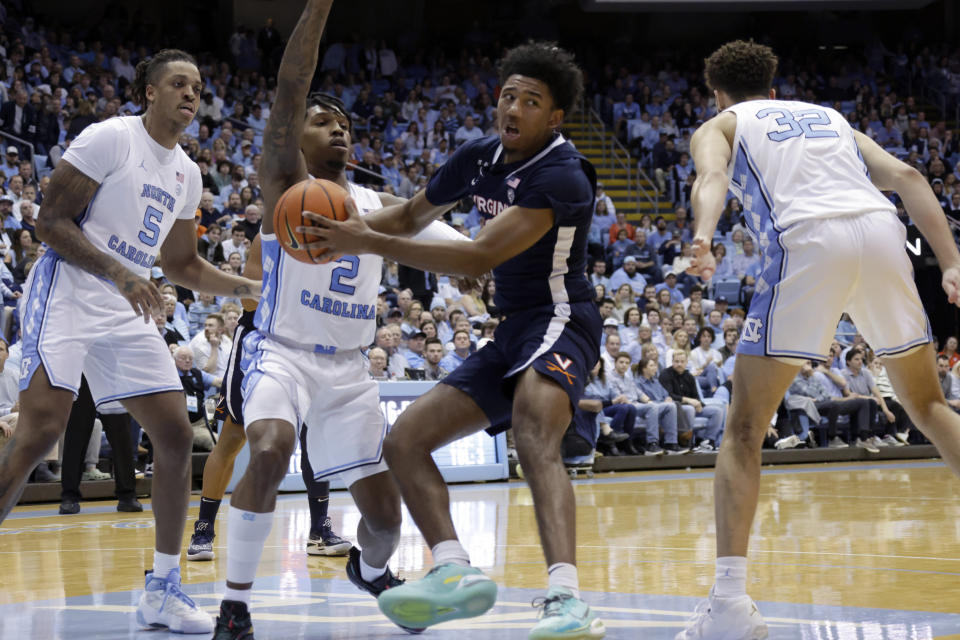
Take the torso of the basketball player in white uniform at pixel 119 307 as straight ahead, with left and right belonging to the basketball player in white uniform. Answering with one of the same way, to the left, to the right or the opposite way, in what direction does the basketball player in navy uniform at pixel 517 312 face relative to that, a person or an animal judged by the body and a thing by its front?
to the right

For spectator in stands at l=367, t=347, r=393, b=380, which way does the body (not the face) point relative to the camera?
toward the camera

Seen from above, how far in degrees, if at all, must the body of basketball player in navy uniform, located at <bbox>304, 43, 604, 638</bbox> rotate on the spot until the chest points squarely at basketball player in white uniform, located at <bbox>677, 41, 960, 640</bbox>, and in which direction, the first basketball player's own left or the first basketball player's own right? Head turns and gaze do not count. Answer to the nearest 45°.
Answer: approximately 135° to the first basketball player's own left

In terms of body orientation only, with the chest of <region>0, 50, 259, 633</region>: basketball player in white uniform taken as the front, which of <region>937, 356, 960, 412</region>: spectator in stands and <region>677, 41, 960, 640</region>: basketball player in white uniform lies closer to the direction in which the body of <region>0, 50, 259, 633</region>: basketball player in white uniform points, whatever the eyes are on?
the basketball player in white uniform

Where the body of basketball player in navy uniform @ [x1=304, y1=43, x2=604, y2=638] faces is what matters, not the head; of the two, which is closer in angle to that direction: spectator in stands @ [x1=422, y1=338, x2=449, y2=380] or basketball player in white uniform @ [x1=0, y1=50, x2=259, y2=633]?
the basketball player in white uniform

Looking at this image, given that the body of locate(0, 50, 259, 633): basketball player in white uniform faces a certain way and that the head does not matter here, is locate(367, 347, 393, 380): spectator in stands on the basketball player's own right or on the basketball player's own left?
on the basketball player's own left

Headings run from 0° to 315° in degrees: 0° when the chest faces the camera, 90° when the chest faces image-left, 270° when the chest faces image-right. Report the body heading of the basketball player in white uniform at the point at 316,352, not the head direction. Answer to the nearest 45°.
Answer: approximately 315°

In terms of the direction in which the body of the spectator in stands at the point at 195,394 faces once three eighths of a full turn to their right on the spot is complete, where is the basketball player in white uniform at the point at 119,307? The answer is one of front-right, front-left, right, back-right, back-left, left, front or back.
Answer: back-left

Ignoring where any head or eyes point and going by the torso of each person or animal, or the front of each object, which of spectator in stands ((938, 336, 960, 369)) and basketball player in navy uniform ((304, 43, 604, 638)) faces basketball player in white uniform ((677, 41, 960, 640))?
the spectator in stands

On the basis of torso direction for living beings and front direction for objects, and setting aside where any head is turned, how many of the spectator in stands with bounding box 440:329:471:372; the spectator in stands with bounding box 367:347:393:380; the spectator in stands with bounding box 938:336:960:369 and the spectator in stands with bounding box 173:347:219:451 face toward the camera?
4

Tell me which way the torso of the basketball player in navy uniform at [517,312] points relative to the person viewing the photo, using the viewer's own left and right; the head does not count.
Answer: facing the viewer and to the left of the viewer

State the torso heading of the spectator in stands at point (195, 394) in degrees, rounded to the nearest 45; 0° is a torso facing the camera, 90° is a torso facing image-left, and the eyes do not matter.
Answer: approximately 0°

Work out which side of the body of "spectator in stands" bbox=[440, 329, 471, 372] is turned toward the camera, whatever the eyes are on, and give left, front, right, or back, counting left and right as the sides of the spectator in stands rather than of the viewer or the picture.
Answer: front

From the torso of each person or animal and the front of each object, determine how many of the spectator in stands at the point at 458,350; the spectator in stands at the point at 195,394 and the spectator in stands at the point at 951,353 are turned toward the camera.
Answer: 3

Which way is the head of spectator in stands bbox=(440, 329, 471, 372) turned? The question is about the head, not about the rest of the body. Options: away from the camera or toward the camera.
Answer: toward the camera

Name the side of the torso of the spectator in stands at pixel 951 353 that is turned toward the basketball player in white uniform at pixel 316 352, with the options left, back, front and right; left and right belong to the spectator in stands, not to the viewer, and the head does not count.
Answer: front

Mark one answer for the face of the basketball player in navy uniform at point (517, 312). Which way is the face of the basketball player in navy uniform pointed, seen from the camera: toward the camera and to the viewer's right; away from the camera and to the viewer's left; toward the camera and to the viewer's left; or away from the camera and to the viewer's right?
toward the camera and to the viewer's left

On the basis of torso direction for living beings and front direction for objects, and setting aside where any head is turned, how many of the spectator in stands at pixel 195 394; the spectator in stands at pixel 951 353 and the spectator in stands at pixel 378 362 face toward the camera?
3

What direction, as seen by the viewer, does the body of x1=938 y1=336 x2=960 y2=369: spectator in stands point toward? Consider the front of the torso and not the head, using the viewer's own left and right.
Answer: facing the viewer

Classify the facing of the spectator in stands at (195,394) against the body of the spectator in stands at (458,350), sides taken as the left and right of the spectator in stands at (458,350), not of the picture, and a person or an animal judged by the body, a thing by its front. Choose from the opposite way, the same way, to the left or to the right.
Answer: the same way

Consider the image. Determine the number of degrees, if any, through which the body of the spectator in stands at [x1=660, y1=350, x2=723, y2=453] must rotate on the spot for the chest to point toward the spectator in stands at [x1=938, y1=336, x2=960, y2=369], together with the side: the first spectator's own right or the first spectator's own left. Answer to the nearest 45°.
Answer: approximately 90° to the first spectator's own left
